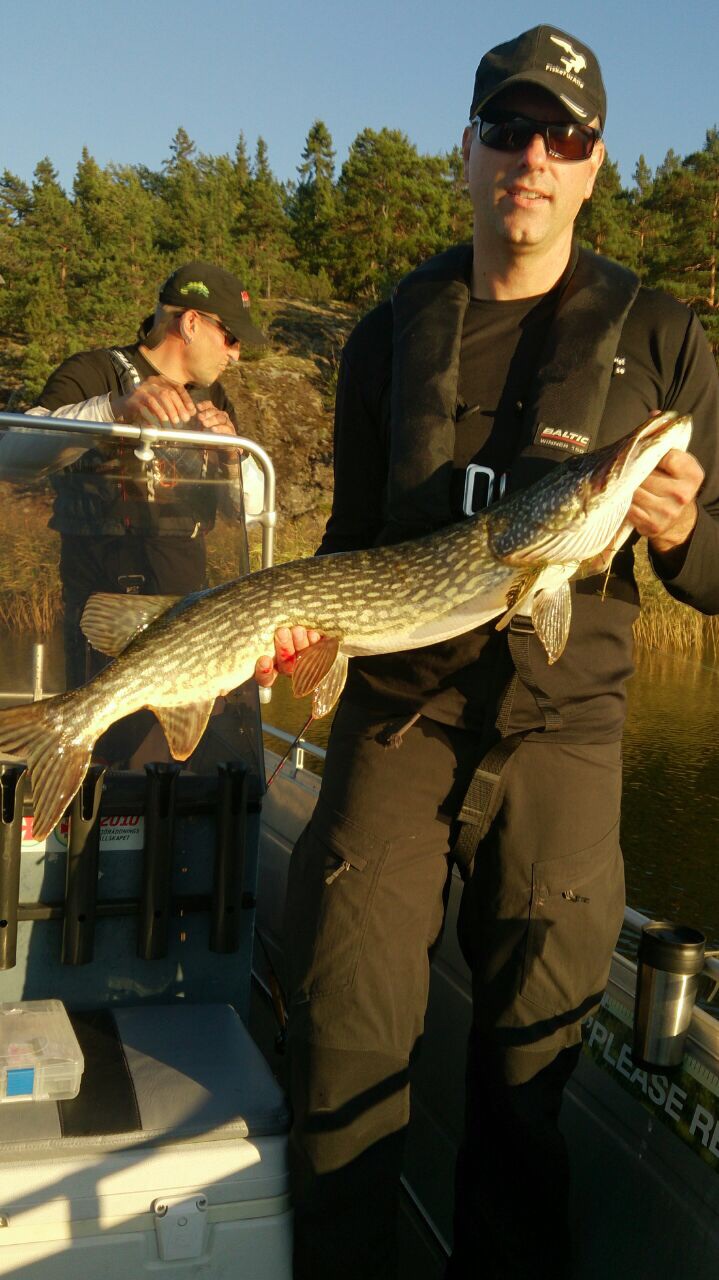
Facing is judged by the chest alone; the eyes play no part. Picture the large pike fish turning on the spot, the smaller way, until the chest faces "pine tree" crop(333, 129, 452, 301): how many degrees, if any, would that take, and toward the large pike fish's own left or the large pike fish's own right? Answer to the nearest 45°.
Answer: approximately 90° to the large pike fish's own left

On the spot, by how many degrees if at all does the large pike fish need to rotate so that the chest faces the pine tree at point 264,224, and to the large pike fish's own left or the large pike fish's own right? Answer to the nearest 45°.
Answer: approximately 90° to the large pike fish's own left

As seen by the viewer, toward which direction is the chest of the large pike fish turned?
to the viewer's right

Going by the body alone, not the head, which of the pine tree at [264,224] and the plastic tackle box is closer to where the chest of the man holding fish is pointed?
the plastic tackle box

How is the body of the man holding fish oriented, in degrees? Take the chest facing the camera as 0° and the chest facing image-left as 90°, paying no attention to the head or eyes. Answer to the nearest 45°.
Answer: approximately 0°

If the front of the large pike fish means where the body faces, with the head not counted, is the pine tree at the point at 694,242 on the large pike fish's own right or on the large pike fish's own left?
on the large pike fish's own left

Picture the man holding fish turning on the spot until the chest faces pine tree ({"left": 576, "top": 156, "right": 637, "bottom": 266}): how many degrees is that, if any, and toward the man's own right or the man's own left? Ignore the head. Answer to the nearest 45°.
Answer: approximately 180°
